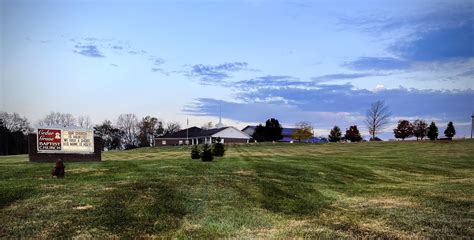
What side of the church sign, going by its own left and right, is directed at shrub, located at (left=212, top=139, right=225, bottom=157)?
left

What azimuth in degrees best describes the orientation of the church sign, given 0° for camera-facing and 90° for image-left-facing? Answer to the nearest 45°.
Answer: approximately 0°
